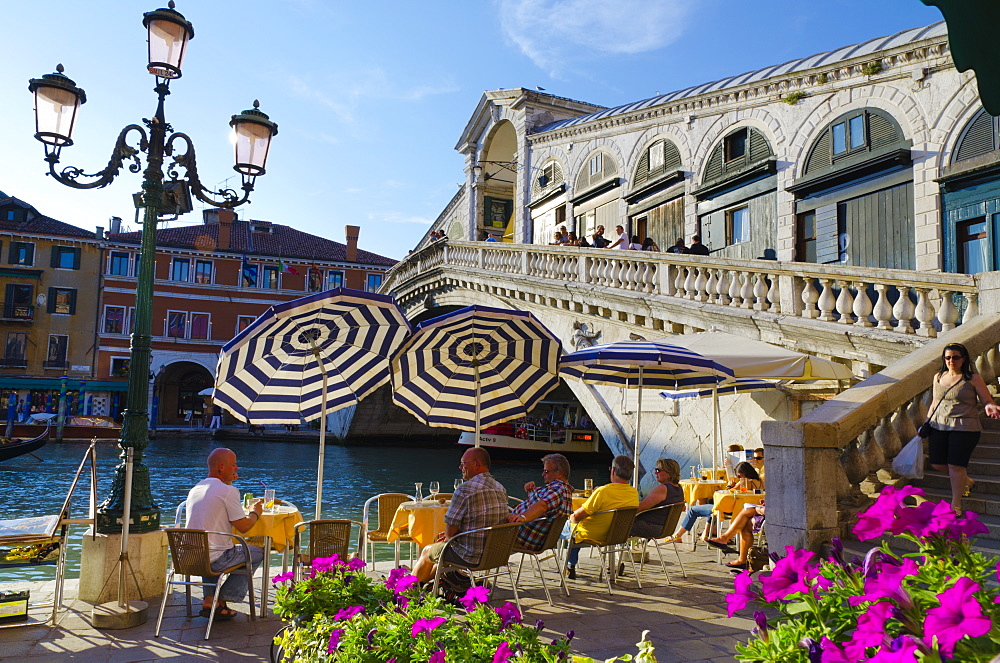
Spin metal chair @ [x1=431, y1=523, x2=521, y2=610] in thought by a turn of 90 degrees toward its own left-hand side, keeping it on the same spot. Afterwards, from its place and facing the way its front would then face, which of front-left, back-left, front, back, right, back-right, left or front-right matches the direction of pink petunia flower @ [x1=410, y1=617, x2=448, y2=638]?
front-left

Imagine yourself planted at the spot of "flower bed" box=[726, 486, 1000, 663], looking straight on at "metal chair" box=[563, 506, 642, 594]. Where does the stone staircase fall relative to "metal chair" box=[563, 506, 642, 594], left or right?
right

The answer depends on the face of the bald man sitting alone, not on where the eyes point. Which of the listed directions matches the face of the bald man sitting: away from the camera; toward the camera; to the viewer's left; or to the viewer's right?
to the viewer's right

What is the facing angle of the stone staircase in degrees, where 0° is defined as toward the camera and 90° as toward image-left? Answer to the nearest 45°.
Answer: approximately 0°

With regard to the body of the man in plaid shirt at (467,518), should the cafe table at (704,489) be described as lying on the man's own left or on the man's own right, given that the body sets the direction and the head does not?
on the man's own right

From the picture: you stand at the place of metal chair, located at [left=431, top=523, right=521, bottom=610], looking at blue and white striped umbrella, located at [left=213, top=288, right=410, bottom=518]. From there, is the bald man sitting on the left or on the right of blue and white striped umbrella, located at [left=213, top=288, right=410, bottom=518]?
left

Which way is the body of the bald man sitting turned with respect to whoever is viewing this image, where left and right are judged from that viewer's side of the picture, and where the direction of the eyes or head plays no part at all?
facing away from the viewer and to the right of the viewer

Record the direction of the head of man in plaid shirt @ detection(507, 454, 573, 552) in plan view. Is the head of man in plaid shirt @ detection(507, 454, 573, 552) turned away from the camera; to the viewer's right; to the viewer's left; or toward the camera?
to the viewer's left

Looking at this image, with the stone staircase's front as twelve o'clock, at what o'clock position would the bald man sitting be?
The bald man sitting is roughly at 2 o'clock from the stone staircase.

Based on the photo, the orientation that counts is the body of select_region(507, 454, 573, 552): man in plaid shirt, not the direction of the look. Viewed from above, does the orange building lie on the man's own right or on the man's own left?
on the man's own right

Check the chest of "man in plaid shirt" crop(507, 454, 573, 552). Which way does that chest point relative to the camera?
to the viewer's left

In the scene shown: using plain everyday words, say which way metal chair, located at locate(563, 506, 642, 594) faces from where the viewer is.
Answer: facing away from the viewer and to the left of the viewer
